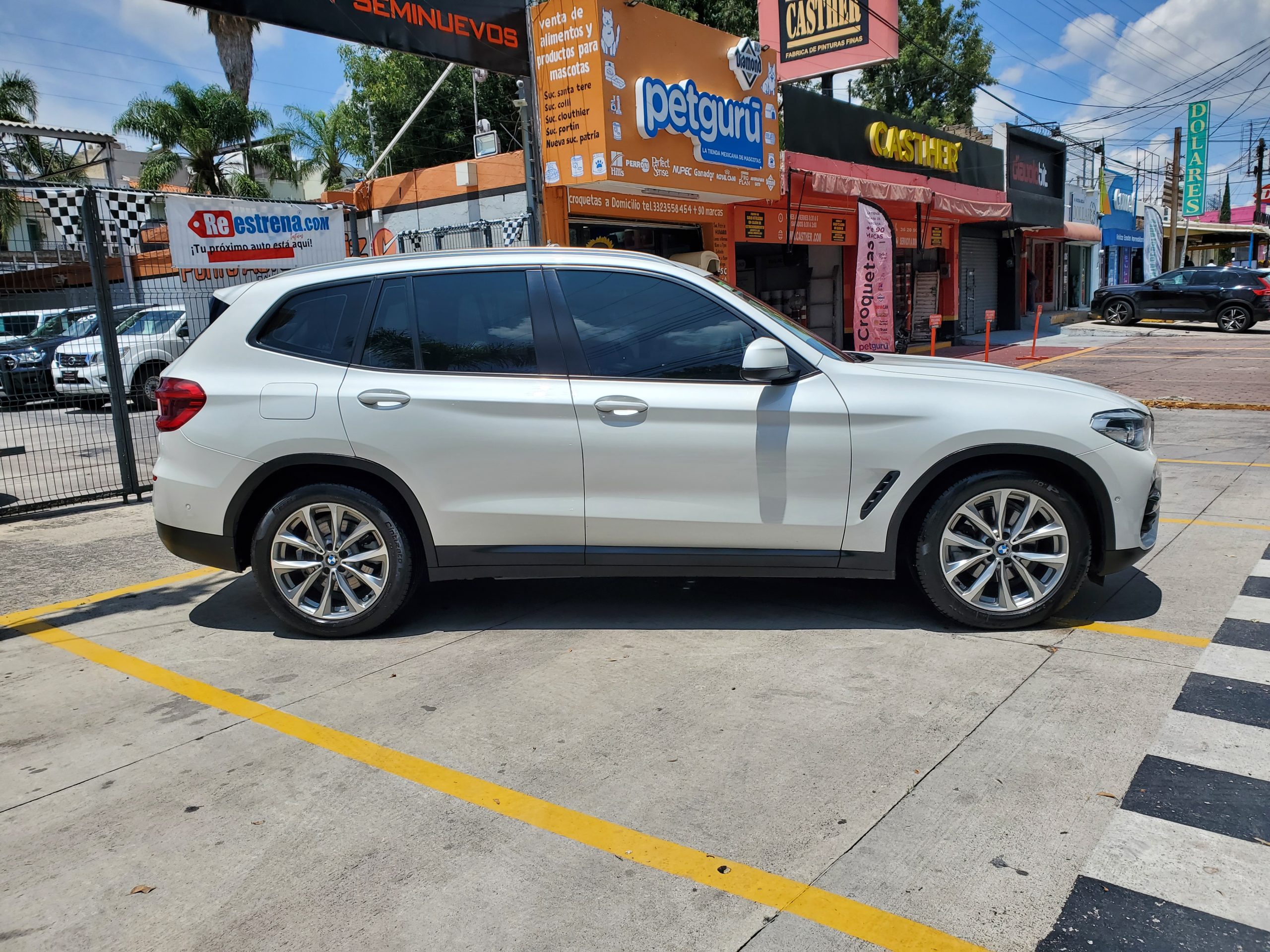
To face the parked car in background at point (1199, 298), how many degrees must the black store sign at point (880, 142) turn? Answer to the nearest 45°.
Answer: approximately 90° to its left

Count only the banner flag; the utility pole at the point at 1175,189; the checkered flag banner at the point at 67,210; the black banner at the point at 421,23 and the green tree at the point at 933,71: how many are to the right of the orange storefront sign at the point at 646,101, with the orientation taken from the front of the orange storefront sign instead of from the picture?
2

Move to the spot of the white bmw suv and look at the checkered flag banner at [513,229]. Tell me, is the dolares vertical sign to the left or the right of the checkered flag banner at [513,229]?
right

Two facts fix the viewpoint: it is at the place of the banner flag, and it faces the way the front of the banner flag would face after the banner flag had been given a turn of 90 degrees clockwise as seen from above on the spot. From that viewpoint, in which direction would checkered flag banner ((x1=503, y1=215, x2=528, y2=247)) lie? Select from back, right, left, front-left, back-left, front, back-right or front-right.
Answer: front-left

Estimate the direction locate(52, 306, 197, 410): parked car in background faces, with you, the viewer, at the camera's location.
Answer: facing the viewer and to the left of the viewer

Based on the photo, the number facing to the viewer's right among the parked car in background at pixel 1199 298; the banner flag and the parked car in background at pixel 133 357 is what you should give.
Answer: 0

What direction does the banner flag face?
toward the camera

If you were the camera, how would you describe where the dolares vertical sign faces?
facing the viewer

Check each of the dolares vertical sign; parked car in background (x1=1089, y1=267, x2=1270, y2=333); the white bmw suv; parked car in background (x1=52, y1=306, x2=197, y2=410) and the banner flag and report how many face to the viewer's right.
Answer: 1

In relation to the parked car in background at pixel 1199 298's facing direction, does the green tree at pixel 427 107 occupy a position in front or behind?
in front

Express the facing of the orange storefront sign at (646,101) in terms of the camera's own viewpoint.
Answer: facing the viewer and to the right of the viewer

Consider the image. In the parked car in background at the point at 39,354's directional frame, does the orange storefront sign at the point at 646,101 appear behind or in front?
behind

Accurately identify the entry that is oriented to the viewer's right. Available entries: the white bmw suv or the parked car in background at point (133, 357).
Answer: the white bmw suv

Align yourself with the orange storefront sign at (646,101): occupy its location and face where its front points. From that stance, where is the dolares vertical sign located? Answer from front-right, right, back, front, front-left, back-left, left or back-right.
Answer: left

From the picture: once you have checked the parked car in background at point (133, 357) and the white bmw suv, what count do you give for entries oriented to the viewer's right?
1
